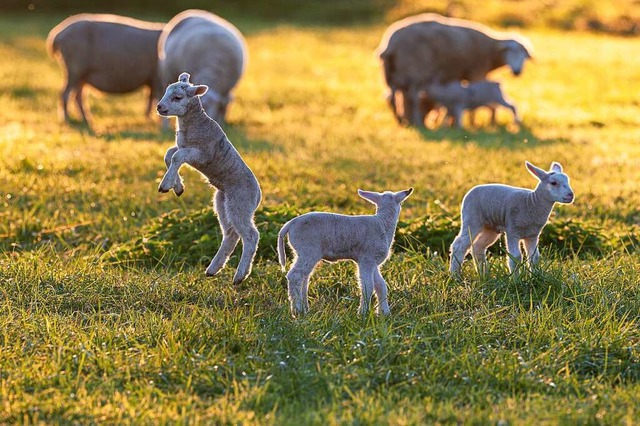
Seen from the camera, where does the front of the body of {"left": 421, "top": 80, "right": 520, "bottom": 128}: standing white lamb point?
to the viewer's left

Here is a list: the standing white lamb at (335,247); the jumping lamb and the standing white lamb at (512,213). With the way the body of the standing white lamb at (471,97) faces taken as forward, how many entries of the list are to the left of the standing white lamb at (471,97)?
3

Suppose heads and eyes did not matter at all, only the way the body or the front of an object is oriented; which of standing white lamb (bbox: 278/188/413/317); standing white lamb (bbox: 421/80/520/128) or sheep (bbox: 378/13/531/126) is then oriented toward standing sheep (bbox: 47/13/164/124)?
standing white lamb (bbox: 421/80/520/128)

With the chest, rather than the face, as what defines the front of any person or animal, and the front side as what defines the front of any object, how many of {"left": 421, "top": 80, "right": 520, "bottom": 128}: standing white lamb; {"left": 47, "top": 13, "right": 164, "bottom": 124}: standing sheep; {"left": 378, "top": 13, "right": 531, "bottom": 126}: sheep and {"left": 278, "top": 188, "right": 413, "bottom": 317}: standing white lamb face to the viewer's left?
1

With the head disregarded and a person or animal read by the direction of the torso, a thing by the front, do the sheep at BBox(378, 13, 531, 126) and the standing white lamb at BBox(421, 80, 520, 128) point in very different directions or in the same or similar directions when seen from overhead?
very different directions

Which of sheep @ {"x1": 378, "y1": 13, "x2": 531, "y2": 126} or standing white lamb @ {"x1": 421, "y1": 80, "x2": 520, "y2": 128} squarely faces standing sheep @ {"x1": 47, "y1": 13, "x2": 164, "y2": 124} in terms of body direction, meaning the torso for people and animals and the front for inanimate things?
the standing white lamb

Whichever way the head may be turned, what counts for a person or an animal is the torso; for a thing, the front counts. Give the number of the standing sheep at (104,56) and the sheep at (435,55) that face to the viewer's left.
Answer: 0

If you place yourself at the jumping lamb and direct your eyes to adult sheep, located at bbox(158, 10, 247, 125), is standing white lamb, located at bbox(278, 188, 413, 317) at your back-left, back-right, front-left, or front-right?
back-right

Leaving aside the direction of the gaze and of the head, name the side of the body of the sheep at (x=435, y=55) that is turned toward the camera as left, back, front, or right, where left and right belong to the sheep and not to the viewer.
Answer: right

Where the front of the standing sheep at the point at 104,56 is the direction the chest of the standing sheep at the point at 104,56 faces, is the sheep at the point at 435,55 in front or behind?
in front

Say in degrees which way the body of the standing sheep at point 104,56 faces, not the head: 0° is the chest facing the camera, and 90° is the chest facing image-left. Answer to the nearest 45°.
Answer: approximately 270°

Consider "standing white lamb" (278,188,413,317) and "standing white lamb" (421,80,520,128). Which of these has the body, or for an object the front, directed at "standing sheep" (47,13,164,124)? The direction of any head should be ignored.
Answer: "standing white lamb" (421,80,520,128)

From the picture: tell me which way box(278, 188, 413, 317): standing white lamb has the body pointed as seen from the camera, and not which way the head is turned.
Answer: to the viewer's right

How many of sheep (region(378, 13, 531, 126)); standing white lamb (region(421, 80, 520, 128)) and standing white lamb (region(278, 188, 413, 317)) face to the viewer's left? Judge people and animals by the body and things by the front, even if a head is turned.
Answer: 1

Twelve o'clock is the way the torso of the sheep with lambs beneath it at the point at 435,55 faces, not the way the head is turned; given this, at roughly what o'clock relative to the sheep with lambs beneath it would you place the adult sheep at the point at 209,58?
The adult sheep is roughly at 5 o'clock from the sheep with lambs beneath it.

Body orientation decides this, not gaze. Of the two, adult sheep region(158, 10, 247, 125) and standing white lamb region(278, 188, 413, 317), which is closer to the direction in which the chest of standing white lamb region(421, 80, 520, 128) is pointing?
the adult sheep
